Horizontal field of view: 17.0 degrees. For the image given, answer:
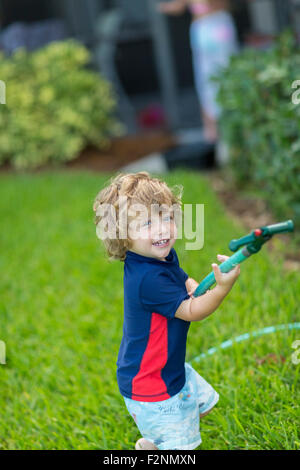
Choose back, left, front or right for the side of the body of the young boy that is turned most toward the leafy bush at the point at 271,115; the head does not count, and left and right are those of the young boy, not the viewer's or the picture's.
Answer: left

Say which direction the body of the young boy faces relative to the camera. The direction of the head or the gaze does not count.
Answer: to the viewer's right

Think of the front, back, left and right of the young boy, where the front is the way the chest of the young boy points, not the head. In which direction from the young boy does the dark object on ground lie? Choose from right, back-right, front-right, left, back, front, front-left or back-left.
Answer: left

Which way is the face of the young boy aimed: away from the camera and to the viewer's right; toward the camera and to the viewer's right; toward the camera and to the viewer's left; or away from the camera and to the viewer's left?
toward the camera and to the viewer's right

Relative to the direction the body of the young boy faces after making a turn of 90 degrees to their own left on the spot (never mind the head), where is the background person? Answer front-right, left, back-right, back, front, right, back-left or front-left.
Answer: front
